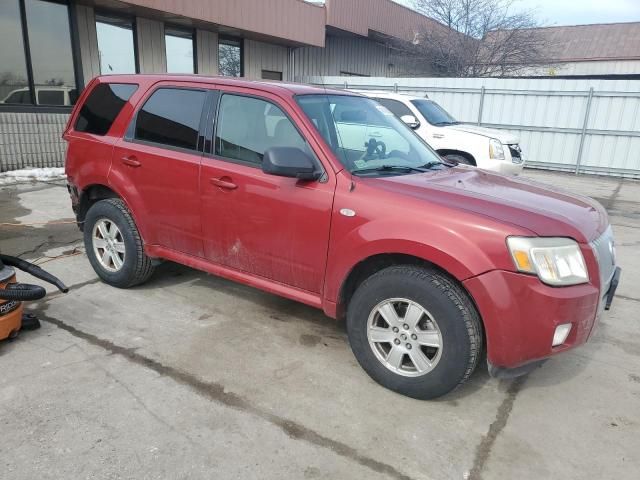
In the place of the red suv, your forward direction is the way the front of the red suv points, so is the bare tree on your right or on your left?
on your left

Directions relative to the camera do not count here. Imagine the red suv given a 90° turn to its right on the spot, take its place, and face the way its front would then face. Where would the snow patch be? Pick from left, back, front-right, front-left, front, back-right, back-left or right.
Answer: right

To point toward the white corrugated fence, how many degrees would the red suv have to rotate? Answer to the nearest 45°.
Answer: approximately 90° to its left

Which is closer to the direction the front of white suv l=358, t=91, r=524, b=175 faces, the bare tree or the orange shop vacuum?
the orange shop vacuum

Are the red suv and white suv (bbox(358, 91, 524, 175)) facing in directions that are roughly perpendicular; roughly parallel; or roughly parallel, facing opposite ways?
roughly parallel

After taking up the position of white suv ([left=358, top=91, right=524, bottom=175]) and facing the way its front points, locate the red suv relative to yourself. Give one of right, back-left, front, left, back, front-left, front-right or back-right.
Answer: front-right

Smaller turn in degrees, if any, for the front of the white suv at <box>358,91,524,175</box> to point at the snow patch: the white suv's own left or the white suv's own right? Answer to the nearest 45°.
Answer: approximately 135° to the white suv's own right

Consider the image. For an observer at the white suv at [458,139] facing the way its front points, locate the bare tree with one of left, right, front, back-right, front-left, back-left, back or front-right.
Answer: back-left

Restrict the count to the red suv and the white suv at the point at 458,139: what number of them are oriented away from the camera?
0

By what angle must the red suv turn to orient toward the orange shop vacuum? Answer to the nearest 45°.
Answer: approximately 135° to its right

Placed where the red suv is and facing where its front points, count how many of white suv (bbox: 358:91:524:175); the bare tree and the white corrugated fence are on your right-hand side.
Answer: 0

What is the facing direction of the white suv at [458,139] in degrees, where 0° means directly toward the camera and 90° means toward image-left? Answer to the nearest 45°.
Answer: approximately 315°

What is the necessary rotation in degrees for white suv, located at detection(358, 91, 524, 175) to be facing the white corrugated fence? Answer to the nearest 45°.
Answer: approximately 90° to its left

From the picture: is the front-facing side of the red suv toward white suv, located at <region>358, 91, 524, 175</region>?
no
